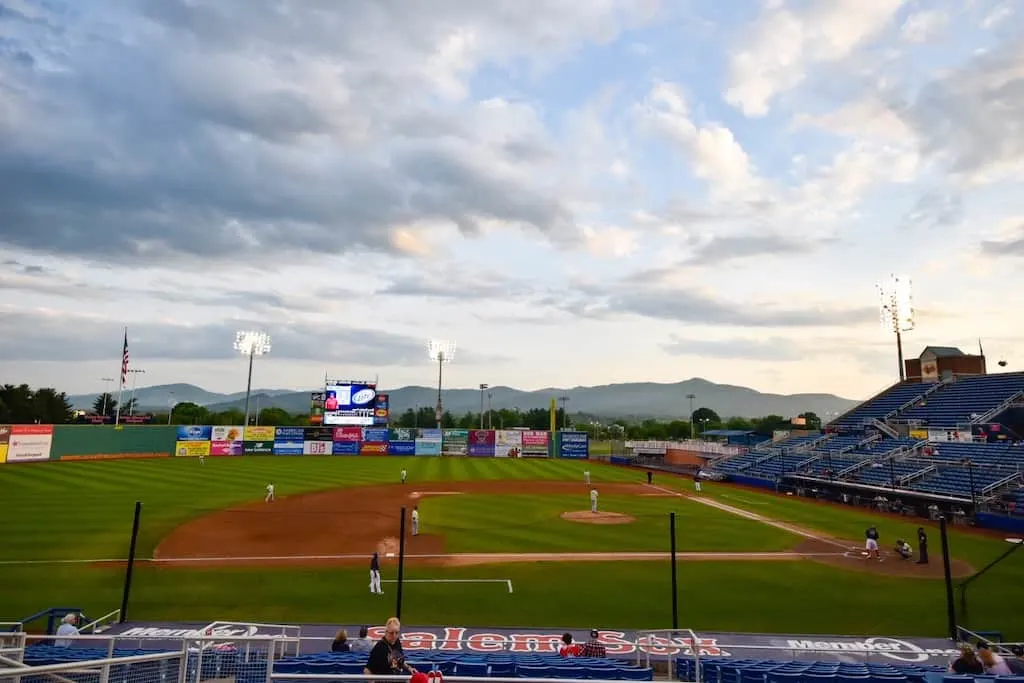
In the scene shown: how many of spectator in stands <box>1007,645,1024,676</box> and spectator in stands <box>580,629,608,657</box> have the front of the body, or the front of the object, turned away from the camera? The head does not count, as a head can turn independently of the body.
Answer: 2

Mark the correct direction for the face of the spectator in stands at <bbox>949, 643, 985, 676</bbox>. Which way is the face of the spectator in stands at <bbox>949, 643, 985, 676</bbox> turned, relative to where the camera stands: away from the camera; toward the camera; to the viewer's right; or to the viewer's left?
away from the camera

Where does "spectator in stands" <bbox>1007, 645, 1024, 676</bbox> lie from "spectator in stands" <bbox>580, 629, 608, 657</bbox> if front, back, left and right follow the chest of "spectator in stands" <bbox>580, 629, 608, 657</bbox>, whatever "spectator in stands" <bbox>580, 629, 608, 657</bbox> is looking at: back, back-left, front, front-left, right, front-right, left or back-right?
right

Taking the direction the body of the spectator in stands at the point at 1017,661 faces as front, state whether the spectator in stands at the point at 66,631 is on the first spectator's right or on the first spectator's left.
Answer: on the first spectator's left

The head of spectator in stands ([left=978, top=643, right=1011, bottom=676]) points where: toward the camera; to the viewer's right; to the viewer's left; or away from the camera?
away from the camera

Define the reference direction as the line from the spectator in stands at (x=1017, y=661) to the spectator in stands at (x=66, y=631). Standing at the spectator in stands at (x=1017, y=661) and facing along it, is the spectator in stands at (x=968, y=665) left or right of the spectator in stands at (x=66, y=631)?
left

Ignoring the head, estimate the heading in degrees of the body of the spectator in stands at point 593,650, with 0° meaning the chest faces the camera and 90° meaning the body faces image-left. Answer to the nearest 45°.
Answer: approximately 180°

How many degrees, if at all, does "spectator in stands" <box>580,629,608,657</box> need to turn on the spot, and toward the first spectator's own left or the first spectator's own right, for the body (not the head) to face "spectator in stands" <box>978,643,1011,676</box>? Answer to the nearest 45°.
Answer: approximately 90° to the first spectator's own right

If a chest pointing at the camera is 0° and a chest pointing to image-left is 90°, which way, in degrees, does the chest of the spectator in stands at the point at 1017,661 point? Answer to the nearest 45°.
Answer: approximately 180°

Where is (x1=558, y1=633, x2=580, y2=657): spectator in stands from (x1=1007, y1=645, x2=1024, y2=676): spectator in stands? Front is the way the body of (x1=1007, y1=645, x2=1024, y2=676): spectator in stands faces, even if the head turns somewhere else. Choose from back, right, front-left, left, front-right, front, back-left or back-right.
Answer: back-left
